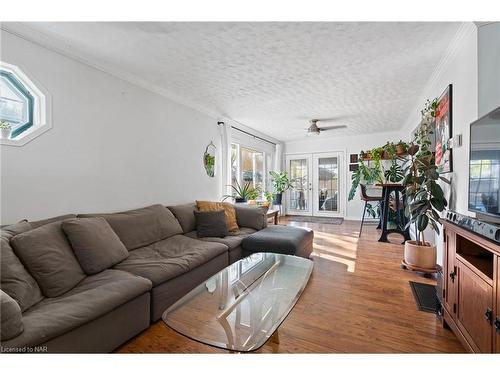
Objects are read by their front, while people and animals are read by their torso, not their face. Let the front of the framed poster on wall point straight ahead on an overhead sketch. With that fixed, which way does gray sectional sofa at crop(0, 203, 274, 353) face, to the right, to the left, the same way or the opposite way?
the opposite way

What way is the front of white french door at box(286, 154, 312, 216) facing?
toward the camera

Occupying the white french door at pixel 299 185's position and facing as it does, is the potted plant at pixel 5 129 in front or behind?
in front

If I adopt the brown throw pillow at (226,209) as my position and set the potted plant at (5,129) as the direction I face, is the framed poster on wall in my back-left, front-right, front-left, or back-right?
back-left

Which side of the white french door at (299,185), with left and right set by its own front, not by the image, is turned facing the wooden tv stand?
front

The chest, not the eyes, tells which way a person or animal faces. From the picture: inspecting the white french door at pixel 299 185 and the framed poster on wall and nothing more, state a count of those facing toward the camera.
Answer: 1

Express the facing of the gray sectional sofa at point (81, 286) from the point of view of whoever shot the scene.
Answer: facing the viewer and to the right of the viewer

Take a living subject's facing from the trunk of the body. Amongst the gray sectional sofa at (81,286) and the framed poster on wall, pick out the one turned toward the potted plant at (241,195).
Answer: the framed poster on wall

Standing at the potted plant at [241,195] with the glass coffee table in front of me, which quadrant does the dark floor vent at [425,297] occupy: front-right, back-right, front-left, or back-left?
front-left

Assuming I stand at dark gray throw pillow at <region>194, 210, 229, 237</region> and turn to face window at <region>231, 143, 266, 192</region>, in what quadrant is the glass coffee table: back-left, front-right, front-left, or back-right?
back-right

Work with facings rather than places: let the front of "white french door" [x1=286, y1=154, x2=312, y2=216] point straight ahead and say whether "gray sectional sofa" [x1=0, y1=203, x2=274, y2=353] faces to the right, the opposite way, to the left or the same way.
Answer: to the left

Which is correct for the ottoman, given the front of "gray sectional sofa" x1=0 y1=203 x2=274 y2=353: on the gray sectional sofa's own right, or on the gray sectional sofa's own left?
on the gray sectional sofa's own left

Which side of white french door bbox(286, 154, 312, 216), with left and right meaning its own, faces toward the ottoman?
front

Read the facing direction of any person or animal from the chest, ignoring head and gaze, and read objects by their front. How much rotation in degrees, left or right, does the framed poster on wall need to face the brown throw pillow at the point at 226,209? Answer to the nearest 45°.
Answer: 0° — it already faces it

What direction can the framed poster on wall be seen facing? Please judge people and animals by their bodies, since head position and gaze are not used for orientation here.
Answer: to the viewer's left
